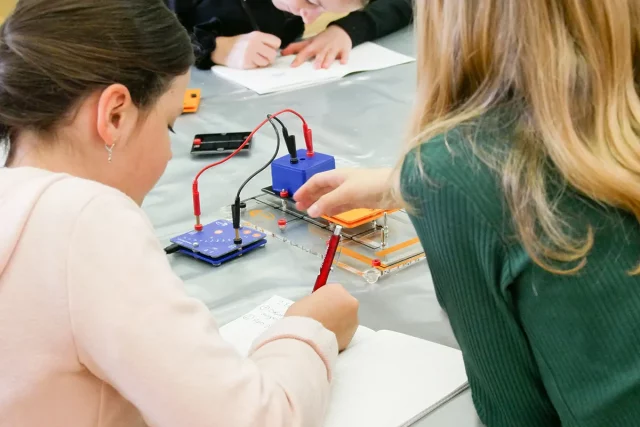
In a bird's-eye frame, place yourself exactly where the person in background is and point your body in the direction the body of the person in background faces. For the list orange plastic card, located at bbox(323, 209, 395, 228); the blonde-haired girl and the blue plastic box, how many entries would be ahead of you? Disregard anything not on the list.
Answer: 3

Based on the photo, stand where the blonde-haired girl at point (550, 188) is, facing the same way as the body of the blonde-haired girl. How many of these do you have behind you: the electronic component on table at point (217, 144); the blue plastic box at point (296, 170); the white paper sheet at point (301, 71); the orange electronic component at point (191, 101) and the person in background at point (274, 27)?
0

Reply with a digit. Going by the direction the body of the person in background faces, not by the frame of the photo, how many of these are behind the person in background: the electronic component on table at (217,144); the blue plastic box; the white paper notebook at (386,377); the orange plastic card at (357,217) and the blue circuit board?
0

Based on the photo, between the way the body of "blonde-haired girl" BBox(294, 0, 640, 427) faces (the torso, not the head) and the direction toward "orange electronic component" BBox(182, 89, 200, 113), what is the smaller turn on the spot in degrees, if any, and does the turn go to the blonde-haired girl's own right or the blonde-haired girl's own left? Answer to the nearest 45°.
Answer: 0° — they already face it

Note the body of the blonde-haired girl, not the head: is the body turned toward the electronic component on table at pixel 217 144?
yes

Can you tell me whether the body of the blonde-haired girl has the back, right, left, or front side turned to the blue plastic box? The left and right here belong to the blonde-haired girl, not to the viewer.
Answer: front

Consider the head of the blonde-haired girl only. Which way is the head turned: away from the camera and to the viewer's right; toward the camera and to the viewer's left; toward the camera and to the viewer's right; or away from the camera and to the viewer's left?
away from the camera and to the viewer's left

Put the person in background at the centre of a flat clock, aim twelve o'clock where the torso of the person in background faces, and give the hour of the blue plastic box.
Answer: The blue plastic box is roughly at 12 o'clock from the person in background.

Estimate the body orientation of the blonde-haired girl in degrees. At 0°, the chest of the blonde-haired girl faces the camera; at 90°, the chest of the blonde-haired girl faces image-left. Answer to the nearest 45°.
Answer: approximately 135°

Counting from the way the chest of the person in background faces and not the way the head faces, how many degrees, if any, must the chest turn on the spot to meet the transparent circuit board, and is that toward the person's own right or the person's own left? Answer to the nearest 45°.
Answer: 0° — they already face it

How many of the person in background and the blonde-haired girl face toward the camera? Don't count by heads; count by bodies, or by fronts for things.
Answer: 1

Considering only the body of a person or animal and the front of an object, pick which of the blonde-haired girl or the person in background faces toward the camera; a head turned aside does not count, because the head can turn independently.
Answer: the person in background

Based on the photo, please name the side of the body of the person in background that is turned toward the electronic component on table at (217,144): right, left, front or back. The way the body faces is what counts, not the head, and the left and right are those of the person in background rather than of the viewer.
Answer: front

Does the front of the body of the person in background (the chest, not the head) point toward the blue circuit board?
yes

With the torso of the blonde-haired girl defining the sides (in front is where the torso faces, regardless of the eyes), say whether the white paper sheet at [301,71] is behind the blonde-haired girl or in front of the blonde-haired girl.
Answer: in front
